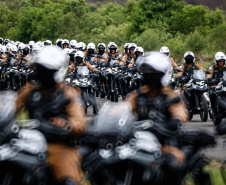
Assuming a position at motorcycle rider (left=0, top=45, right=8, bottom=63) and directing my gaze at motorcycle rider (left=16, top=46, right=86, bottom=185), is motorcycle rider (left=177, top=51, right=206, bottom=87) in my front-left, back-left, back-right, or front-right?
front-left

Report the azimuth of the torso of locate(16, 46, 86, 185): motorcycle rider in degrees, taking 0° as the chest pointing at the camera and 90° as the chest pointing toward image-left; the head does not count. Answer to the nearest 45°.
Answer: approximately 45°

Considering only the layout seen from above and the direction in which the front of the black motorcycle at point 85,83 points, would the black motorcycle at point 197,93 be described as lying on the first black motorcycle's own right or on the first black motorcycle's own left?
on the first black motorcycle's own left

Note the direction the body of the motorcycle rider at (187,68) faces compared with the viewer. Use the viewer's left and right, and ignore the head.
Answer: facing the viewer

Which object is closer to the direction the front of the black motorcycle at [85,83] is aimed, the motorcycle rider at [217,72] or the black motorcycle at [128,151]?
the black motorcycle

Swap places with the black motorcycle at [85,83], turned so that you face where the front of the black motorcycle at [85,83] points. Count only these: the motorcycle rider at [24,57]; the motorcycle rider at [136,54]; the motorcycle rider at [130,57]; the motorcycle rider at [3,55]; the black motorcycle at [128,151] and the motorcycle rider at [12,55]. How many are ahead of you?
1

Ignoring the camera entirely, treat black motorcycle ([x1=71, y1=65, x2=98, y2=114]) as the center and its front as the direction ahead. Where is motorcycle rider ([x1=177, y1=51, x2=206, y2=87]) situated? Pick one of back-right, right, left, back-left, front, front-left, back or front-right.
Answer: left

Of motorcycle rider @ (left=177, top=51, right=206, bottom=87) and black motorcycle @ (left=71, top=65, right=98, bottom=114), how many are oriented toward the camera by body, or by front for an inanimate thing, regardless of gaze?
2

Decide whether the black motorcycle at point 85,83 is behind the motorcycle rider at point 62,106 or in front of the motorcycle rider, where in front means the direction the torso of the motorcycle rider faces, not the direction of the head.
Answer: behind

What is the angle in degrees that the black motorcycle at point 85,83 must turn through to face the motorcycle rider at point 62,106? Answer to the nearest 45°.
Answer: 0° — it already faces them
